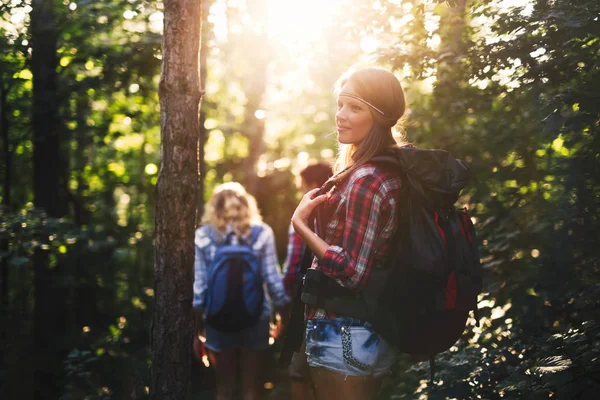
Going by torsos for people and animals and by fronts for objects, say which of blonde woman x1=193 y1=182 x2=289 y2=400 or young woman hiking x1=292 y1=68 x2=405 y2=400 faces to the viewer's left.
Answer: the young woman hiking

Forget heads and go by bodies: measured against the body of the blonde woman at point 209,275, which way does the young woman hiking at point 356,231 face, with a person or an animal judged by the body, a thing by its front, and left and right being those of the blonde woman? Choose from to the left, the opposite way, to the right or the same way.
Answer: to the left

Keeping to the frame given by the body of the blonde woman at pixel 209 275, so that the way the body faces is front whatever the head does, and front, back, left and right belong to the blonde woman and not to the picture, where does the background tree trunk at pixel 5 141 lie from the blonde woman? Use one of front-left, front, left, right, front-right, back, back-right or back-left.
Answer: front-left

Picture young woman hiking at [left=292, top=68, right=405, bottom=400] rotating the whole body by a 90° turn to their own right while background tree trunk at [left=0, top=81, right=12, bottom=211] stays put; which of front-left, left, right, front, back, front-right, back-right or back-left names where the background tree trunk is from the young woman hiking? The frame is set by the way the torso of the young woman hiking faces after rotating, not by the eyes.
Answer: front-left

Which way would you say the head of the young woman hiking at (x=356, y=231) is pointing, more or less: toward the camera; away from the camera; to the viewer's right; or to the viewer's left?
to the viewer's left

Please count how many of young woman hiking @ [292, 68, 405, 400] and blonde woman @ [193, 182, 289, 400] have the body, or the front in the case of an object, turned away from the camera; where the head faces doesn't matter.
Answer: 1

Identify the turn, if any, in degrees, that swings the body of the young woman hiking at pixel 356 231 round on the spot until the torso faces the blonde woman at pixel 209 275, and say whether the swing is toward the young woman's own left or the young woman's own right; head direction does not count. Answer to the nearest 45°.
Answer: approximately 45° to the young woman's own right

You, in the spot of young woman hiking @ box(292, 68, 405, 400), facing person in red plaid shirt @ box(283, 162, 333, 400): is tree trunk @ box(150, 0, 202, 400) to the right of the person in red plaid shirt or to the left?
left

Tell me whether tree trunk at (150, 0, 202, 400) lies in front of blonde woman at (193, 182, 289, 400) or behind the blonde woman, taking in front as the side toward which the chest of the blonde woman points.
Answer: behind

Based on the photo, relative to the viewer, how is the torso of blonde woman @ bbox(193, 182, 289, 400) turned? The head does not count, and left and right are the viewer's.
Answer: facing away from the viewer

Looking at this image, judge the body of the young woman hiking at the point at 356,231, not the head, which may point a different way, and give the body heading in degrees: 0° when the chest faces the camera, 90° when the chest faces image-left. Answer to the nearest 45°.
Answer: approximately 90°
